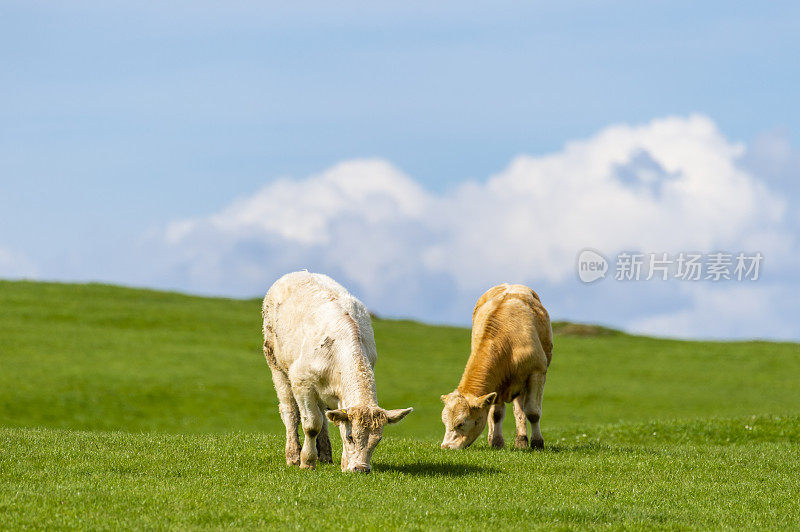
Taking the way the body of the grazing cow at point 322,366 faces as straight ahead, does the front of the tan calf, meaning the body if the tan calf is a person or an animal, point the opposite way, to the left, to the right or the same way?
to the right

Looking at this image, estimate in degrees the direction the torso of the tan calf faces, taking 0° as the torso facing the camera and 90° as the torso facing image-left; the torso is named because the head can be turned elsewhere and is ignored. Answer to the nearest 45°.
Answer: approximately 45°

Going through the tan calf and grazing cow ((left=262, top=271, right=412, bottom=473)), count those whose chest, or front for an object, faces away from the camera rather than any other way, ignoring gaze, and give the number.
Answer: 0

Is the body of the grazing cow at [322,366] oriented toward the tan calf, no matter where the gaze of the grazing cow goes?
no

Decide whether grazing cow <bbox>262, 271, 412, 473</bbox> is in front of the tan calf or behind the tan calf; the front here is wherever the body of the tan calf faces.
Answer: in front

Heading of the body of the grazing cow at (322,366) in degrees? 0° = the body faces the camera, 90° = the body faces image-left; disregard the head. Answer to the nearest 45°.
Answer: approximately 315°
